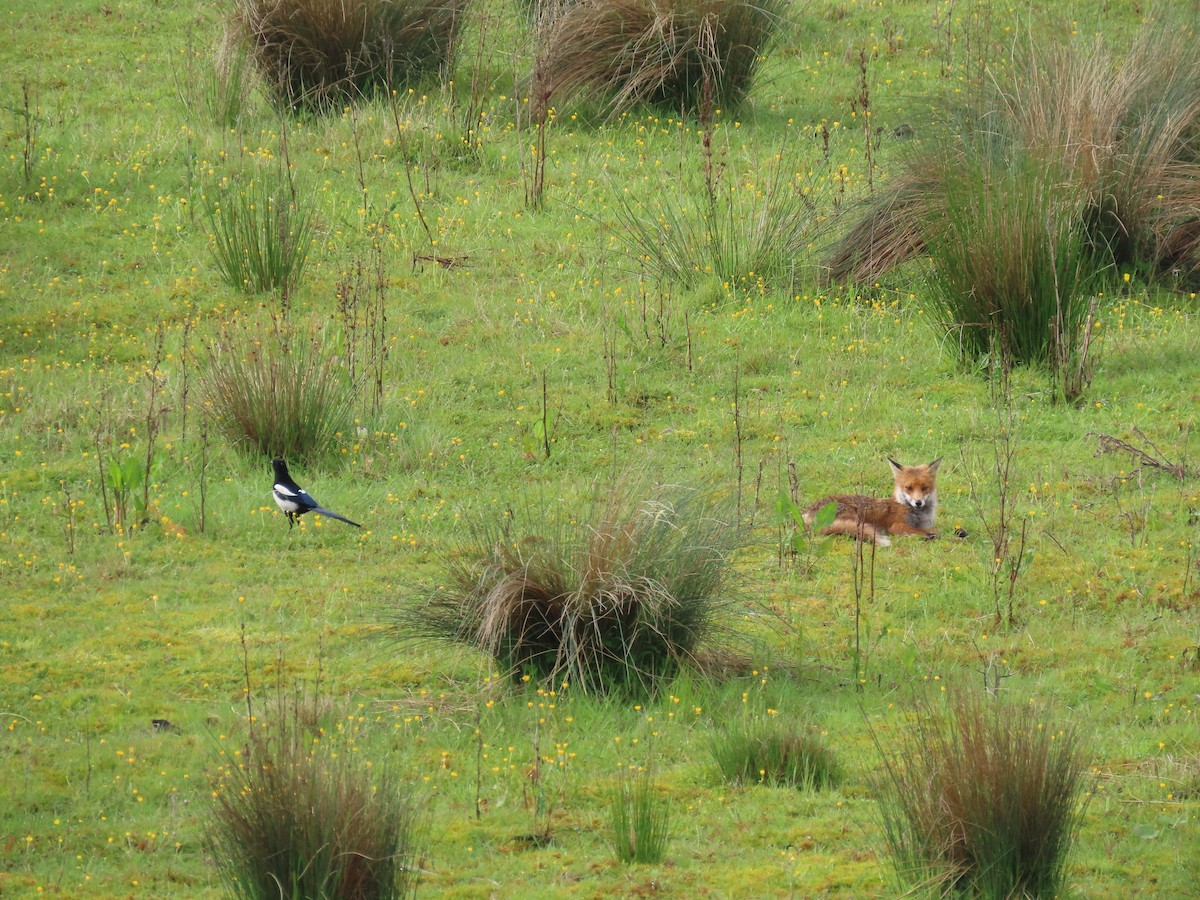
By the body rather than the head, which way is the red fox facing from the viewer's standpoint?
to the viewer's right

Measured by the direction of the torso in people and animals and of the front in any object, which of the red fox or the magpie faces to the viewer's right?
the red fox

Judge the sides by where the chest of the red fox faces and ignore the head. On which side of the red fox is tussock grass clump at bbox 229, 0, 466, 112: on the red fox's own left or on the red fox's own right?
on the red fox's own left

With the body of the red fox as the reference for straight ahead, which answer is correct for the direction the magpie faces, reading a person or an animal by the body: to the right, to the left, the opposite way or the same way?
the opposite way

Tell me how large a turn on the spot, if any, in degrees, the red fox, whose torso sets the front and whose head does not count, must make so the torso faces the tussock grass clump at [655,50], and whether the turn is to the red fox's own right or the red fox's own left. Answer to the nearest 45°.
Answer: approximately 90° to the red fox's own left

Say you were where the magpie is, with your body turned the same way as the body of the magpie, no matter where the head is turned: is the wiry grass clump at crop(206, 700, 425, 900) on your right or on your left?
on your left

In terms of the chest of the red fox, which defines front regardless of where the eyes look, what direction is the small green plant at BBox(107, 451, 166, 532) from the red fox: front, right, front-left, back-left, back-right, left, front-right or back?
back

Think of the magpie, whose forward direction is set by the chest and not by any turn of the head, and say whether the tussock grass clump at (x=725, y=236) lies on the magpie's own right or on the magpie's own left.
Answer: on the magpie's own right

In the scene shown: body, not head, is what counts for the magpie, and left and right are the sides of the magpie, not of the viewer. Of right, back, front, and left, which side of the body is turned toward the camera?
left

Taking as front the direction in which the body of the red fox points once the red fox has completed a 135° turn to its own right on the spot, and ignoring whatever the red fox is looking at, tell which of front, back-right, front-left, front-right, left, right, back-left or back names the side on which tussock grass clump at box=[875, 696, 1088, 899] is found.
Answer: front-left

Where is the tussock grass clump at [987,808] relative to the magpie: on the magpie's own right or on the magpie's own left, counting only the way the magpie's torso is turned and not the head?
on the magpie's own left

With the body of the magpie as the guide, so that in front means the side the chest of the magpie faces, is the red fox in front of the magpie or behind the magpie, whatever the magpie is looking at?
behind

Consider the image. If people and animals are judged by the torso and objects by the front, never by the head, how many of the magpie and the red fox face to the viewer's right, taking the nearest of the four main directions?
1
